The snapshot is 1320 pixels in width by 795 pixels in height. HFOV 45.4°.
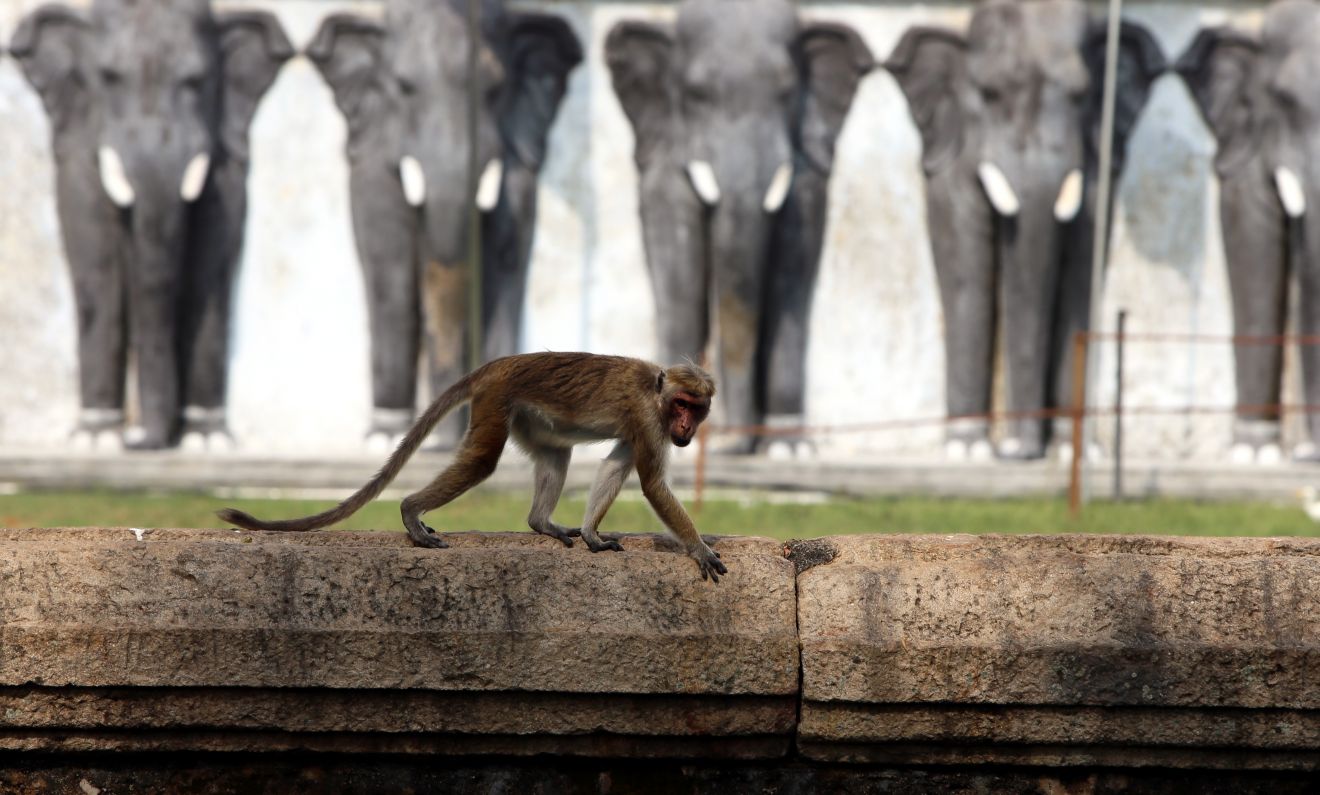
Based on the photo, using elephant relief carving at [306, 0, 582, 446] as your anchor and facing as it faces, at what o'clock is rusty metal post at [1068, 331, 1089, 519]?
The rusty metal post is roughly at 10 o'clock from the elephant relief carving.

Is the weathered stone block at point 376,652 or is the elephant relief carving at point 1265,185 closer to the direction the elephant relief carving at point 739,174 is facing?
the weathered stone block

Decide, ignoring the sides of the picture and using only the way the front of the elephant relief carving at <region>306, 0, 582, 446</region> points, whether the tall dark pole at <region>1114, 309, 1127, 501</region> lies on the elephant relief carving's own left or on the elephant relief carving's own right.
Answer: on the elephant relief carving's own left

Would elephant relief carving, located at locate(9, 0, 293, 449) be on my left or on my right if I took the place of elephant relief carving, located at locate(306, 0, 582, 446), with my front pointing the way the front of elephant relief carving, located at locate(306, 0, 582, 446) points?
on my right

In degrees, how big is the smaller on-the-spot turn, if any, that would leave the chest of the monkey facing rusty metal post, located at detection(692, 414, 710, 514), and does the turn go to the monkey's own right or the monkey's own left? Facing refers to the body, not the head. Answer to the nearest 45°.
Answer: approximately 90° to the monkey's own left

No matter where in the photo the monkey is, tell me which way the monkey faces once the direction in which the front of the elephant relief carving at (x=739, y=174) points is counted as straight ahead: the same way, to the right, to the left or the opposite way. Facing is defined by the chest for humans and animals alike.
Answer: to the left

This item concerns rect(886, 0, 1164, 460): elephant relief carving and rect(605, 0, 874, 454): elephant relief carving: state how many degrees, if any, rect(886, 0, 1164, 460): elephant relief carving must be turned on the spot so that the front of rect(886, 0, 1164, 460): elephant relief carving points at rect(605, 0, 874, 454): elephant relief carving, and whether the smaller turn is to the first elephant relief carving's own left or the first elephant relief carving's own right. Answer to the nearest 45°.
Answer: approximately 90° to the first elephant relief carving's own right

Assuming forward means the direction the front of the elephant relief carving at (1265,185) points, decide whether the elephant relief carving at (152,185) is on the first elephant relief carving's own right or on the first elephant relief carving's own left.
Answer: on the first elephant relief carving's own right

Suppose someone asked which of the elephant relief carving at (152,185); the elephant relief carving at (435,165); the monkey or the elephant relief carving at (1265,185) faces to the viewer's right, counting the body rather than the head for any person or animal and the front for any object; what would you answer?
the monkey

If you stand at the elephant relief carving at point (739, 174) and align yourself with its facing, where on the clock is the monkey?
The monkey is roughly at 12 o'clock from the elephant relief carving.

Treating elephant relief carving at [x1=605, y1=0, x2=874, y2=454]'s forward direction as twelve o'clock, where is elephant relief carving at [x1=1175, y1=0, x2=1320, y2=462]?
elephant relief carving at [x1=1175, y1=0, x2=1320, y2=462] is roughly at 9 o'clock from elephant relief carving at [x1=605, y1=0, x2=874, y2=454].
